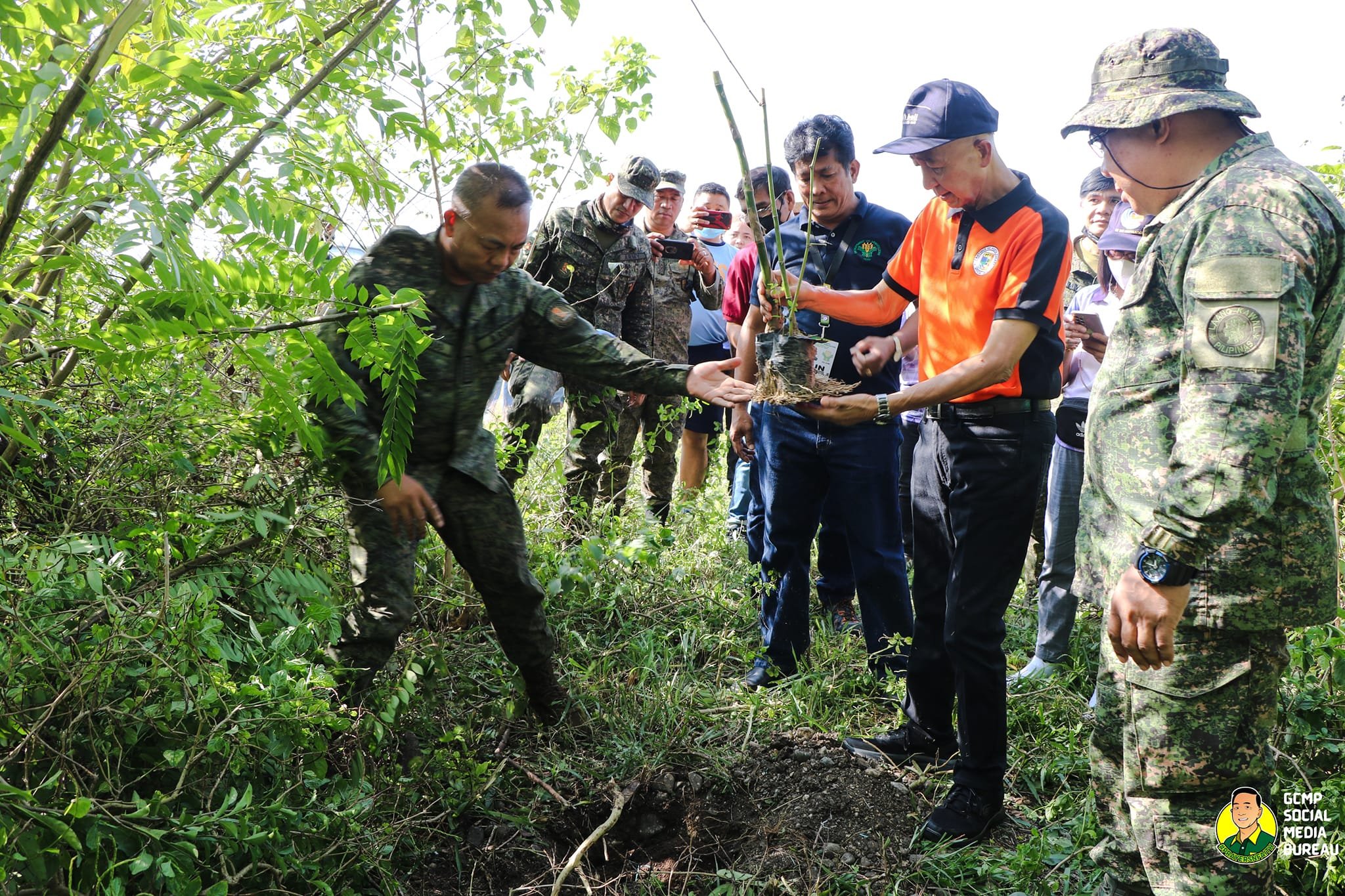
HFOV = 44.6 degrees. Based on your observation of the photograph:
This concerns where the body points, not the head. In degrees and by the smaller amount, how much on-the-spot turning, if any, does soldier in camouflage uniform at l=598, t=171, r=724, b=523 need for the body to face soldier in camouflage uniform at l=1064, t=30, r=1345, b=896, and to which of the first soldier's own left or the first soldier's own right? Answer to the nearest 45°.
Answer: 0° — they already face them

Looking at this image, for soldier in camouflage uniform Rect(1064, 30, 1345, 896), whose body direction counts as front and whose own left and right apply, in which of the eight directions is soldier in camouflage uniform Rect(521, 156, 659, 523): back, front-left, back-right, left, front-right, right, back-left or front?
front-right

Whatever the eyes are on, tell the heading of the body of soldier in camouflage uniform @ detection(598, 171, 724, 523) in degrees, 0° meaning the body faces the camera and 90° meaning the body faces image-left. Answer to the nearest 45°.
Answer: approximately 0°

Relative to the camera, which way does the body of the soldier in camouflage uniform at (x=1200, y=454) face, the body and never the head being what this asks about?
to the viewer's left
